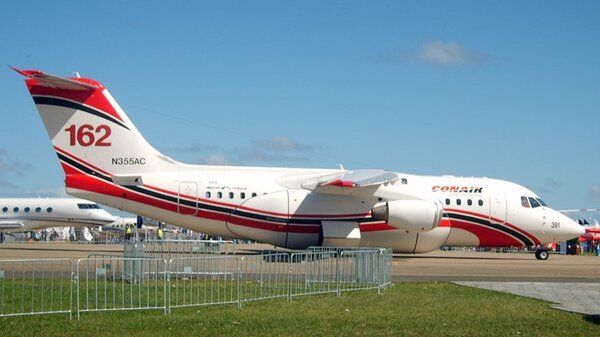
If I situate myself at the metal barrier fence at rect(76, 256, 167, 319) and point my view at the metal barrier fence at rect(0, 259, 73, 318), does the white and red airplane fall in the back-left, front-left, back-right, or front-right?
back-right

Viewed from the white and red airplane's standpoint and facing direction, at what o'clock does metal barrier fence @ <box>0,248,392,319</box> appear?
The metal barrier fence is roughly at 3 o'clock from the white and red airplane.

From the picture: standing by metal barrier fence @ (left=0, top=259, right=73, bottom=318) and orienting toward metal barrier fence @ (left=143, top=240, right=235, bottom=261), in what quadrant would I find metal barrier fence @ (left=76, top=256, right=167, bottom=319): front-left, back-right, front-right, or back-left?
front-right

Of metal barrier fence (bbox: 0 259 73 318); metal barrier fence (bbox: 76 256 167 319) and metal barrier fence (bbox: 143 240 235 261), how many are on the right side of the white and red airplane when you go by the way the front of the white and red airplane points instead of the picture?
3

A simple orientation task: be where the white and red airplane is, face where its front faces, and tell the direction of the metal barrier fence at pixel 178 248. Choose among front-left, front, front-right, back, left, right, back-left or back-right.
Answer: right

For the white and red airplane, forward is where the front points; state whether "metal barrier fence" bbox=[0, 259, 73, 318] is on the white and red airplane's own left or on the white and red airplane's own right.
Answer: on the white and red airplane's own right

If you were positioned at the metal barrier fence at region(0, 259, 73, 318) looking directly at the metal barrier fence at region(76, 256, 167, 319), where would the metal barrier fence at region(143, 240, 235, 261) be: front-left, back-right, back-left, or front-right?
front-left

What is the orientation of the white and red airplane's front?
to the viewer's right

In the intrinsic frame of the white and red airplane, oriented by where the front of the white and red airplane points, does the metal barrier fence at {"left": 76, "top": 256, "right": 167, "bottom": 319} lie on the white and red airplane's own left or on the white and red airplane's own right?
on the white and red airplane's own right
